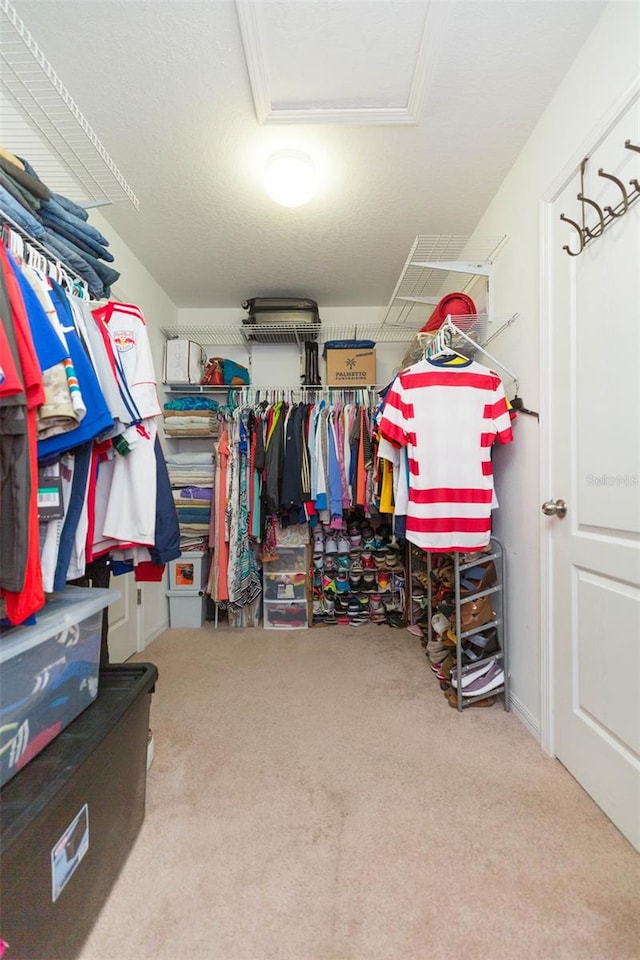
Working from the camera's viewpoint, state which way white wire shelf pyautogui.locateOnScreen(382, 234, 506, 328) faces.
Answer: facing to the left of the viewer

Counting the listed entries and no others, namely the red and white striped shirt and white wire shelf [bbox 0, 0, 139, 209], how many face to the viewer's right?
1

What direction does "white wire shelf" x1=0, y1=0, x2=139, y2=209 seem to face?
to the viewer's right

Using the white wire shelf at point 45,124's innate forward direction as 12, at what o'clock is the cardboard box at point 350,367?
The cardboard box is roughly at 11 o'clock from the white wire shelf.

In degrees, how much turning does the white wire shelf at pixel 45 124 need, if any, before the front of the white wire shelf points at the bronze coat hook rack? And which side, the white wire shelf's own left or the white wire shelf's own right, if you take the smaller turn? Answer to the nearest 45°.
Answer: approximately 45° to the white wire shelf's own right

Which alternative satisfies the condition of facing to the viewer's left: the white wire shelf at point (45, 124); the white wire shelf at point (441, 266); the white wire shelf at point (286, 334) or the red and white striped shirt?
the white wire shelf at point (441, 266)
